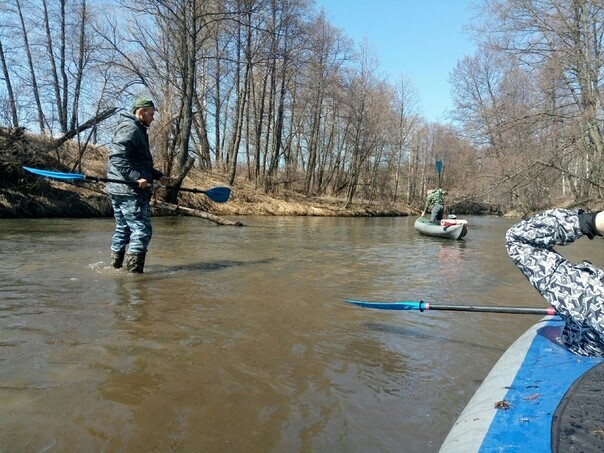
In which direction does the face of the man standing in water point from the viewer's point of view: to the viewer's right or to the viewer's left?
to the viewer's right

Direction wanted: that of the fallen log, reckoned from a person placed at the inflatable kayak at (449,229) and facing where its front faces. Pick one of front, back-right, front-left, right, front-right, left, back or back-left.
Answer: front-left

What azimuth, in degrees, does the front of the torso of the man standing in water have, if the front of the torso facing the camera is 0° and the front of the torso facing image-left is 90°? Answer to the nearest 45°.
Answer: approximately 270°

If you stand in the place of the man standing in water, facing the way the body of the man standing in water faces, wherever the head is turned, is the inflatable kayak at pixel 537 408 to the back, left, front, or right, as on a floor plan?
right
